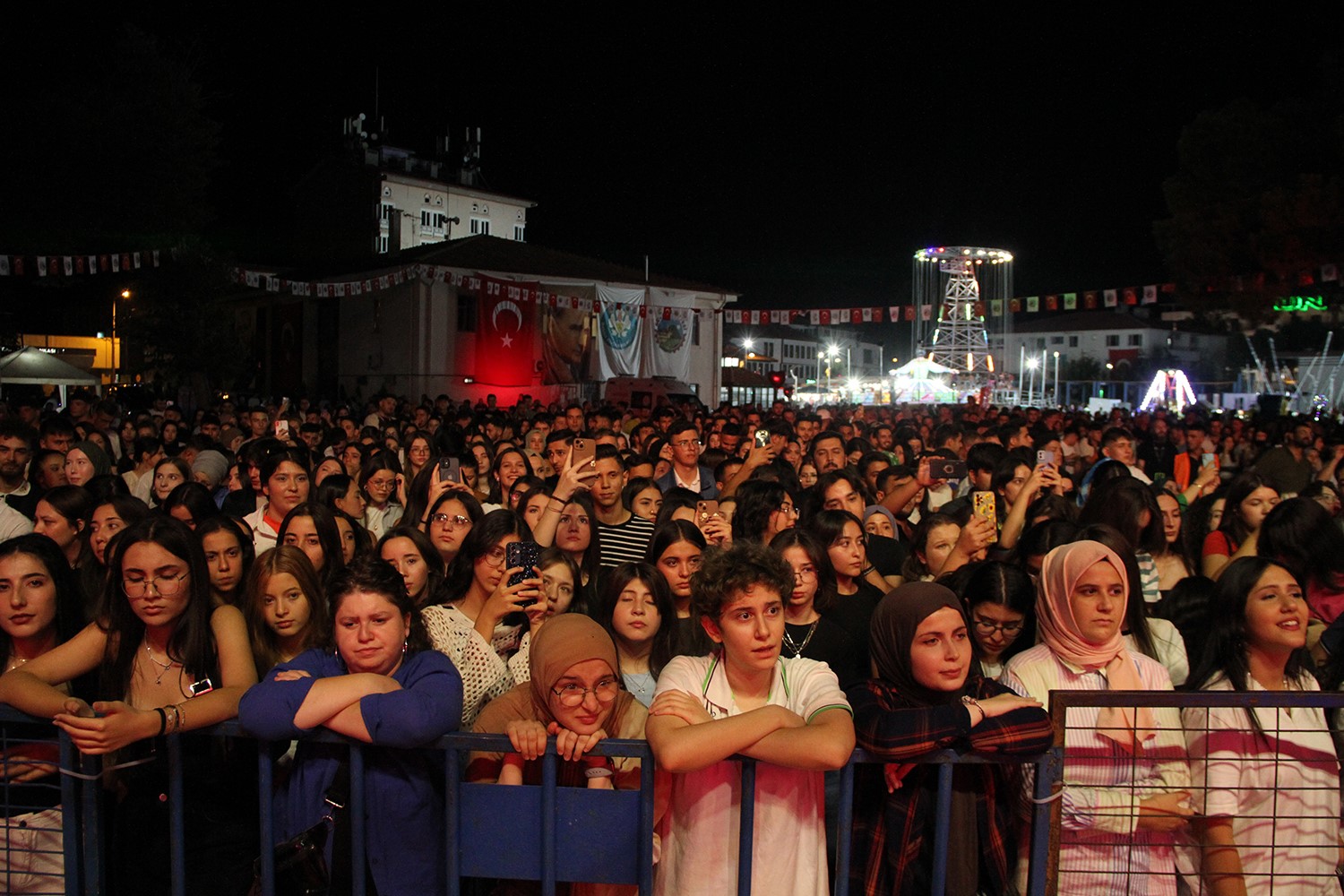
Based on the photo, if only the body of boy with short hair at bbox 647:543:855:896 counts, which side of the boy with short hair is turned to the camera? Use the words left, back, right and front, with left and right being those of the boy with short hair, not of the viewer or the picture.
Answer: front

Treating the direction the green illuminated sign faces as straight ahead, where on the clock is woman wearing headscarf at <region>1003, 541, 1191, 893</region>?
The woman wearing headscarf is roughly at 12 o'clock from the green illuminated sign.

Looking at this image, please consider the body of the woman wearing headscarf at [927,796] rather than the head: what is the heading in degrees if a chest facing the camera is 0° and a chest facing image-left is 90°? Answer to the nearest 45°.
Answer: approximately 315°

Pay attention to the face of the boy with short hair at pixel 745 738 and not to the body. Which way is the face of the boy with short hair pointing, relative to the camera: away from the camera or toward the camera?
toward the camera

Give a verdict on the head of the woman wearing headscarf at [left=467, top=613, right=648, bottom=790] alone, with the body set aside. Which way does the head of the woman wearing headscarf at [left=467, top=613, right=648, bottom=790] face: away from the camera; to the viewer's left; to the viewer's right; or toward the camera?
toward the camera

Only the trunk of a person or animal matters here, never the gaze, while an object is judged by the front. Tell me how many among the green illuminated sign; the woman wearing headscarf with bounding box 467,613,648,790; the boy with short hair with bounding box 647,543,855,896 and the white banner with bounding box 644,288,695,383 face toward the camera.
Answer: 4

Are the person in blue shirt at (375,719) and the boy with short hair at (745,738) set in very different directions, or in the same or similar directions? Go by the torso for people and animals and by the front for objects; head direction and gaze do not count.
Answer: same or similar directions

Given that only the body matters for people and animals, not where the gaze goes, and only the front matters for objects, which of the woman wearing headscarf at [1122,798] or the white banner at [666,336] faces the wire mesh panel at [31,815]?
the white banner

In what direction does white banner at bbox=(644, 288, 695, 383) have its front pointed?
toward the camera

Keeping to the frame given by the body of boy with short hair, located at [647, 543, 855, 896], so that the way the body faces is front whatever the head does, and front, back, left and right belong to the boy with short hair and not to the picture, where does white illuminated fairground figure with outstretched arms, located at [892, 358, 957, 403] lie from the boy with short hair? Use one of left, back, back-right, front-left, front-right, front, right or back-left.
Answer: back

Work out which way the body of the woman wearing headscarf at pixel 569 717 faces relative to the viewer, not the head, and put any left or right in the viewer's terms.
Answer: facing the viewer

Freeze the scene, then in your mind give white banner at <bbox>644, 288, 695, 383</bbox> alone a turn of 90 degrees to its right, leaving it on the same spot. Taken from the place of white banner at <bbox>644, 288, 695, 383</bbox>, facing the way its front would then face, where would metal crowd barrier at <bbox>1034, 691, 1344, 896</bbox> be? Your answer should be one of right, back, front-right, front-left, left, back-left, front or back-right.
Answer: left

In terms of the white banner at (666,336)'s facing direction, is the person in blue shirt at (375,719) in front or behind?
in front

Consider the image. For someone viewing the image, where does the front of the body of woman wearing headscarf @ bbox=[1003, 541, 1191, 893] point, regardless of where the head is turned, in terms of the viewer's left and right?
facing the viewer and to the right of the viewer

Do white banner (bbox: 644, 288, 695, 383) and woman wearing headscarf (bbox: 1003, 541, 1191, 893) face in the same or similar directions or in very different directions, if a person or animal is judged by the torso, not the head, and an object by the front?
same or similar directions

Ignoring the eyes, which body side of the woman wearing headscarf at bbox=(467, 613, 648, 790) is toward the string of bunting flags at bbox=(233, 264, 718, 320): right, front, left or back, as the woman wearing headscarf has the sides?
back

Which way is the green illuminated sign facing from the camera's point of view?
toward the camera

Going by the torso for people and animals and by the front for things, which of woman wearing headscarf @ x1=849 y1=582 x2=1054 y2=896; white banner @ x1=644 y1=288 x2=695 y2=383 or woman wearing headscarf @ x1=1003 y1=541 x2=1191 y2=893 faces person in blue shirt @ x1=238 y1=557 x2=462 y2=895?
the white banner
